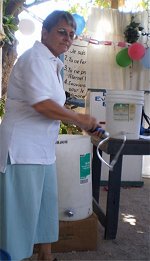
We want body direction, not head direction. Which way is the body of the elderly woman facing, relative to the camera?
to the viewer's right

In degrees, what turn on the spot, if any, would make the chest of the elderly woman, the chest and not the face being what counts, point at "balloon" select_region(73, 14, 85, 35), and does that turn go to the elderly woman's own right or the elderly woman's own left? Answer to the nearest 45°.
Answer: approximately 90° to the elderly woman's own left

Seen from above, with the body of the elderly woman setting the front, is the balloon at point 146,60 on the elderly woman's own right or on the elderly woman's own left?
on the elderly woman's own left

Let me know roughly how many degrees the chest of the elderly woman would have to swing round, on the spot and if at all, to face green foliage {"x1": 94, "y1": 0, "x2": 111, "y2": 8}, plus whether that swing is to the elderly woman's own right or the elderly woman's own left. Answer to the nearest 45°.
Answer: approximately 90° to the elderly woman's own left

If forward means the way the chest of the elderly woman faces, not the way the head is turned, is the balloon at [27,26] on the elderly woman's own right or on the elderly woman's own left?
on the elderly woman's own left

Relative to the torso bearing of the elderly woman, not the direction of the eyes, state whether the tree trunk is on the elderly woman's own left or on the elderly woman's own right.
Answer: on the elderly woman's own left

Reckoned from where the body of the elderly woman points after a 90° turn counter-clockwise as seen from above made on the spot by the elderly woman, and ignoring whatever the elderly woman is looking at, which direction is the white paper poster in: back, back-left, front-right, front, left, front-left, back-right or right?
front

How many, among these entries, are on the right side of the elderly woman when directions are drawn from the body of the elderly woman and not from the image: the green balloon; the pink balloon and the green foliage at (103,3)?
0

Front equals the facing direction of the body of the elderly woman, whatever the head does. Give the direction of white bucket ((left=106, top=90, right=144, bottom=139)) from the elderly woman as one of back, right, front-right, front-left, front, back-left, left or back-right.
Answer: front-left

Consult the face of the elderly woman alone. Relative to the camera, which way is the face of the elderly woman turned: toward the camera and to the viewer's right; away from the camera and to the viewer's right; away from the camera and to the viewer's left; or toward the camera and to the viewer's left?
toward the camera and to the viewer's right
